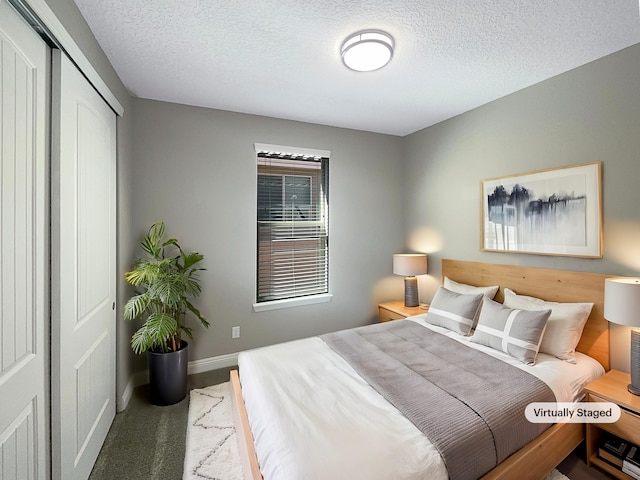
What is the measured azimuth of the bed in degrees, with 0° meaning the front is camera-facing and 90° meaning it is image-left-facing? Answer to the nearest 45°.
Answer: approximately 45°

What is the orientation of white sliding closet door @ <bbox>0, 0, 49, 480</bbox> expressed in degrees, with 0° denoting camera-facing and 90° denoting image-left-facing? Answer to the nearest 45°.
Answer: approximately 270°

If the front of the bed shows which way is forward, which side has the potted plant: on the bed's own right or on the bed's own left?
on the bed's own right

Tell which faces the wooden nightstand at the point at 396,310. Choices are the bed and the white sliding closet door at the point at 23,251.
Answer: the white sliding closet door

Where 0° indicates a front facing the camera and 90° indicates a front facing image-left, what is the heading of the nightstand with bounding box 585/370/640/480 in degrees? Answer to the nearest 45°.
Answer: approximately 45°
